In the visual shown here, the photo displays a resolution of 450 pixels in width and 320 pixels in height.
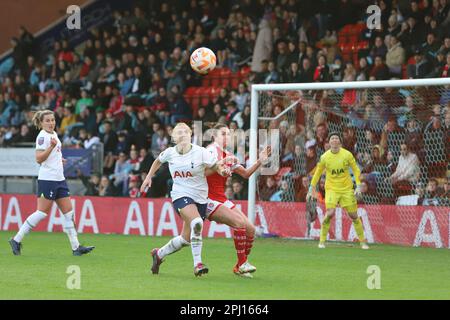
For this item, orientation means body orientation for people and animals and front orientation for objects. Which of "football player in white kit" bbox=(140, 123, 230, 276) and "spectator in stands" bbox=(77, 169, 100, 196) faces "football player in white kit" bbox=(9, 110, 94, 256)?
the spectator in stands

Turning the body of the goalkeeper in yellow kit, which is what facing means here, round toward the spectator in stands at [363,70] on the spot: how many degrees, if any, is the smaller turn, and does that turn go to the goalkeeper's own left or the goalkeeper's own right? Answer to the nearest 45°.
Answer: approximately 180°

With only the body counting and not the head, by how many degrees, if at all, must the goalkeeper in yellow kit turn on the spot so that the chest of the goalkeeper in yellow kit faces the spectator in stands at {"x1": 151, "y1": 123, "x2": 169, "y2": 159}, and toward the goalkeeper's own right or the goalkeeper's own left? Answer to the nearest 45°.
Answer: approximately 135° to the goalkeeper's own right

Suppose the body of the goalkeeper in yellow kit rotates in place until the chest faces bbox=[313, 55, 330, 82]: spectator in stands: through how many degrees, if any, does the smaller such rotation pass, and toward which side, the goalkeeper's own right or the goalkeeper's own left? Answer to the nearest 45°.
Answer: approximately 180°

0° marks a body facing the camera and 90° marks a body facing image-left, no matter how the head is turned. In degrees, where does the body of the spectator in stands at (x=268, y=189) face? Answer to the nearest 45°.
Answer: approximately 45°

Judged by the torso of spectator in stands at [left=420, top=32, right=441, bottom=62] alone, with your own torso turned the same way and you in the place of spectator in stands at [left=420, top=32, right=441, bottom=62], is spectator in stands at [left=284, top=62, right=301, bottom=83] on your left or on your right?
on your right

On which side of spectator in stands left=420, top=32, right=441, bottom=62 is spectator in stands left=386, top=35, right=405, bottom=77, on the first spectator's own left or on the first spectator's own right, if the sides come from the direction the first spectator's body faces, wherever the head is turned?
on the first spectator's own right

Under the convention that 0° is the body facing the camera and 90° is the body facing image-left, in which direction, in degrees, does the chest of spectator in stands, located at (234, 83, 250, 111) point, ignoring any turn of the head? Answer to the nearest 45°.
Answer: approximately 0°

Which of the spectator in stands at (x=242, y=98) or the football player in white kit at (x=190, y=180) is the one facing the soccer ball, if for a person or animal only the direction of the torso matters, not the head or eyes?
the spectator in stands

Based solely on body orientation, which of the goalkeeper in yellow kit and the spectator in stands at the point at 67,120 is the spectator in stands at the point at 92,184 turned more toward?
the goalkeeper in yellow kit
